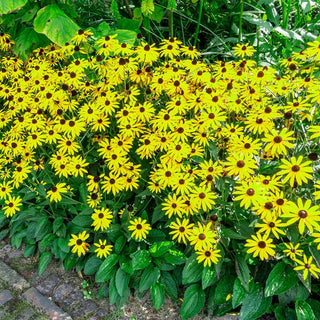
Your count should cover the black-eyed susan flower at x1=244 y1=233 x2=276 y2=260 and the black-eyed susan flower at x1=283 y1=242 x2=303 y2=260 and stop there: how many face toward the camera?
2
